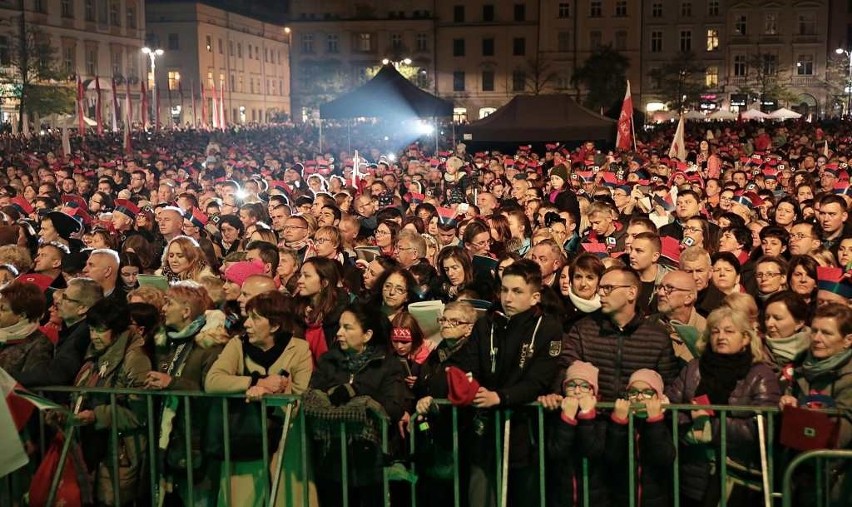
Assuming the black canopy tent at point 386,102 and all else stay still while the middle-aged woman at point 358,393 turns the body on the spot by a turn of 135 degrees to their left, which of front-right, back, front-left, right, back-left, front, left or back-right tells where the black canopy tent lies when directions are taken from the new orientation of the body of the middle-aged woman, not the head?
left

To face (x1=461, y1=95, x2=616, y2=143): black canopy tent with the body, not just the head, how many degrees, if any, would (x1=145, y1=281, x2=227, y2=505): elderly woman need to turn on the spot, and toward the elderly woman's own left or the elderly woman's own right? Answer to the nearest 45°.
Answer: approximately 180°

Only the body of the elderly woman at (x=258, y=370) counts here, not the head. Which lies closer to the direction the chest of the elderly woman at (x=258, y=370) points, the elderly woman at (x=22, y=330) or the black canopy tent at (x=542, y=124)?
the elderly woman

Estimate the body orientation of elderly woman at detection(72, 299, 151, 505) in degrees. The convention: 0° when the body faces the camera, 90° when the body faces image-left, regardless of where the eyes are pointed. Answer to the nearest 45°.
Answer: approximately 45°

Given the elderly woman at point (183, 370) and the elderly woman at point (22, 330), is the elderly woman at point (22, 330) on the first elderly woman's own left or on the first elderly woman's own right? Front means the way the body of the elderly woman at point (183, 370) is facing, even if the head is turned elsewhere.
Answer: on the first elderly woman's own right

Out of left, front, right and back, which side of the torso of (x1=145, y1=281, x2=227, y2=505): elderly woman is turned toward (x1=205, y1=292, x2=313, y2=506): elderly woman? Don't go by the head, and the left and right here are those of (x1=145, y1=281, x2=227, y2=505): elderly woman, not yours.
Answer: left

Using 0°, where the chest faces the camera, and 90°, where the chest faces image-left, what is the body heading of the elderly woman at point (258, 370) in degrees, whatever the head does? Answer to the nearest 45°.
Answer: approximately 45°

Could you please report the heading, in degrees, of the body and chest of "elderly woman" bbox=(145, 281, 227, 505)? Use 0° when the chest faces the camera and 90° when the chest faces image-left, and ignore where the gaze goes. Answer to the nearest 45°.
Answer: approximately 45°

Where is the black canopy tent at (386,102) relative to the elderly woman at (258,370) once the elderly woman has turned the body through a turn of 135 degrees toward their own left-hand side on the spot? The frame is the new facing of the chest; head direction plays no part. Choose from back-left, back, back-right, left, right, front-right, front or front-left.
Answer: left
